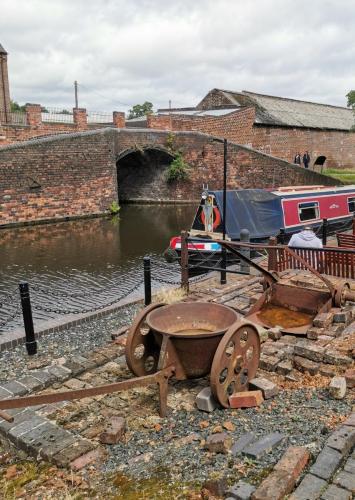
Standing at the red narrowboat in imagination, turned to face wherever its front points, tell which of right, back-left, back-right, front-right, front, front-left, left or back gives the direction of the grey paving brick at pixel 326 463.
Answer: front-left

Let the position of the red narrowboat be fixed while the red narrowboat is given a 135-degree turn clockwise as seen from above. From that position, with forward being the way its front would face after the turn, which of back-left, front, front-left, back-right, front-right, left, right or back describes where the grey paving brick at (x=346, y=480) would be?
back

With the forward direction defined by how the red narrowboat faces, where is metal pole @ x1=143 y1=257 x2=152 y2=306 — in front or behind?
in front

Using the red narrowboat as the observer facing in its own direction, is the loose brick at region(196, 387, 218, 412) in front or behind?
in front

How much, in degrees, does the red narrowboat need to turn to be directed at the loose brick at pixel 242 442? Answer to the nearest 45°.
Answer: approximately 45° to its left

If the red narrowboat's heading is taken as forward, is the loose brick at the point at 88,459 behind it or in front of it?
in front

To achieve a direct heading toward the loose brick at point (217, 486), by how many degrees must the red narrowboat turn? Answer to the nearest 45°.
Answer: approximately 45° to its left

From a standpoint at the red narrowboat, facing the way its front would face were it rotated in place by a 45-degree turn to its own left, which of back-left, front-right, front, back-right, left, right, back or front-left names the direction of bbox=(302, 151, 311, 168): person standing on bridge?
back

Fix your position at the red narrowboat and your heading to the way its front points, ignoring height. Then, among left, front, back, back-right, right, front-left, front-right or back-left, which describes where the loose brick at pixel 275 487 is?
front-left

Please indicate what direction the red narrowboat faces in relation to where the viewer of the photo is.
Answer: facing the viewer and to the left of the viewer

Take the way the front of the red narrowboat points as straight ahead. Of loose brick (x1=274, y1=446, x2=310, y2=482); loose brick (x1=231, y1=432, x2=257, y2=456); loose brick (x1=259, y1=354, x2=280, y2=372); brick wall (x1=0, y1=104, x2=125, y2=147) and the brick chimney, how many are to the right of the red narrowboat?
2

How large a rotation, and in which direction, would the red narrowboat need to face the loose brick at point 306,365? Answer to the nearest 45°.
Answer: approximately 45° to its left

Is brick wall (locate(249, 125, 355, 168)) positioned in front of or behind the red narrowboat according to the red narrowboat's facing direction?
behind

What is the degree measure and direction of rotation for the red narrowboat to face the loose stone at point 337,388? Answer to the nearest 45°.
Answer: approximately 45° to its left
